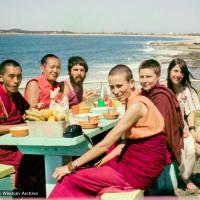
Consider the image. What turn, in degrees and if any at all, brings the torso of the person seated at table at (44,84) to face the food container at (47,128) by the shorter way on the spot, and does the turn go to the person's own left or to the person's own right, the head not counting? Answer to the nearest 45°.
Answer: approximately 45° to the person's own right

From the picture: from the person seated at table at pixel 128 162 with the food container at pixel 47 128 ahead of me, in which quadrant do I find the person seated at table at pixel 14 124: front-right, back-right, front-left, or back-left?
front-right

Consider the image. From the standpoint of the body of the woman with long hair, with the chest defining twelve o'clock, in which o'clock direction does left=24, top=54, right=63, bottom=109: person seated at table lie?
The person seated at table is roughly at 3 o'clock from the woman with long hair.

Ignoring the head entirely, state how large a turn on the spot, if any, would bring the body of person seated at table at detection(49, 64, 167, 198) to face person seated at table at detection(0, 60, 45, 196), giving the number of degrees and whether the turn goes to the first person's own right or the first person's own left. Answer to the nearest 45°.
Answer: approximately 45° to the first person's own right

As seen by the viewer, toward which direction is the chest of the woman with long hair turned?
toward the camera

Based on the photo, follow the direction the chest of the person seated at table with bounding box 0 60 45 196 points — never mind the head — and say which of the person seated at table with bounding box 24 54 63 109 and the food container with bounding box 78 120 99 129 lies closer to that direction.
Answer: the food container

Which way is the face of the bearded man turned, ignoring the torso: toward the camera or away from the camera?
toward the camera

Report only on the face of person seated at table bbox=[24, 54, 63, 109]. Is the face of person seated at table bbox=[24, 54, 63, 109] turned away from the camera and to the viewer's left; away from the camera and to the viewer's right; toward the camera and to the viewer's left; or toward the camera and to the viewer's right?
toward the camera and to the viewer's right

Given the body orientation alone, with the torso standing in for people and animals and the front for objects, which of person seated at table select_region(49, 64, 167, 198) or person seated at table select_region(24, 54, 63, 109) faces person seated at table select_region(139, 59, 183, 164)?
person seated at table select_region(24, 54, 63, 109)

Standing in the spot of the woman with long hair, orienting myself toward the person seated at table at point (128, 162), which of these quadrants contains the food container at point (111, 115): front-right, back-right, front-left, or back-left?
front-right

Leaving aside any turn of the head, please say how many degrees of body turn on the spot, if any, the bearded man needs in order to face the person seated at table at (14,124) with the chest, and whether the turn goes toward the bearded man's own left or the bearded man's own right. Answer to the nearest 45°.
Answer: approximately 90° to the bearded man's own right
